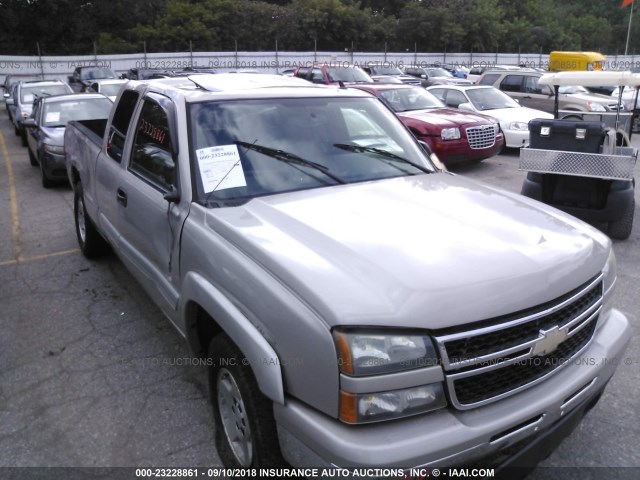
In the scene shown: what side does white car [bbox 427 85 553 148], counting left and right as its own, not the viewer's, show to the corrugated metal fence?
back

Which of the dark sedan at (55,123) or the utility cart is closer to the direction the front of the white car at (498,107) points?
the utility cart

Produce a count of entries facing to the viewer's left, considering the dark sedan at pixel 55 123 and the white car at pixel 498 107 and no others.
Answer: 0

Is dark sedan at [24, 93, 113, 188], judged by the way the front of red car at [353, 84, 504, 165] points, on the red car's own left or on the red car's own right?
on the red car's own right

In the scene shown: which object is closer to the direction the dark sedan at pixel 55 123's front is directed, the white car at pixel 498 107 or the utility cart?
the utility cart

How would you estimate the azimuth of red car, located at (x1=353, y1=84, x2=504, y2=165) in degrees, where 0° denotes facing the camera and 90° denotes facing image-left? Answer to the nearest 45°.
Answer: approximately 315°

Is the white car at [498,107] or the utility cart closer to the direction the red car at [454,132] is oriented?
the utility cart

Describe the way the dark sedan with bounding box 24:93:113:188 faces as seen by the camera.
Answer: facing the viewer

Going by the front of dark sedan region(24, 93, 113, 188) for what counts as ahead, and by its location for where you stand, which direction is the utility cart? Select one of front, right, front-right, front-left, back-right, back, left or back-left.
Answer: front-left

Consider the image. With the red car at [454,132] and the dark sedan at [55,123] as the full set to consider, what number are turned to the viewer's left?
0

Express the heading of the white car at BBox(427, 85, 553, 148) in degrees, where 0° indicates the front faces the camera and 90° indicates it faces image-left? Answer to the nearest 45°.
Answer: approximately 315°

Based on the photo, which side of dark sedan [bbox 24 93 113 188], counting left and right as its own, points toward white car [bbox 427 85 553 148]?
left

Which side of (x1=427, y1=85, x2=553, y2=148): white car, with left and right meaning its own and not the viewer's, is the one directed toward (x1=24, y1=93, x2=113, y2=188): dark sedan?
right

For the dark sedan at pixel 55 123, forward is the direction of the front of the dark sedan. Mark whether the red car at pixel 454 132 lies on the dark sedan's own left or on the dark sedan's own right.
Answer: on the dark sedan's own left
